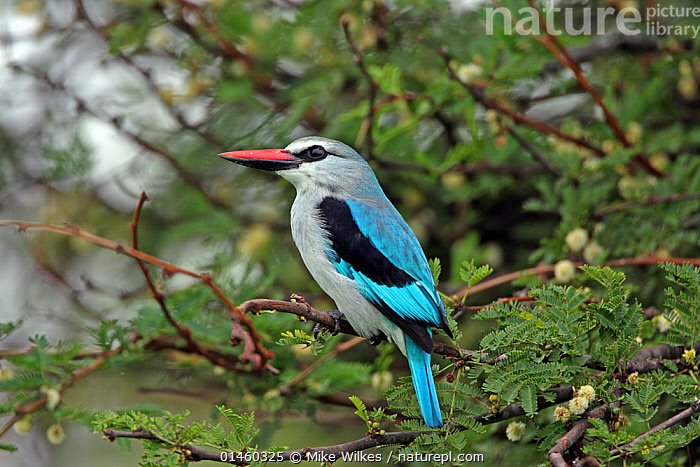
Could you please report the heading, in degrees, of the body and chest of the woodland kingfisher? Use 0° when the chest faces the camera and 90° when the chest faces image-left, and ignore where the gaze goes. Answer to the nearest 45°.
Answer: approximately 90°
